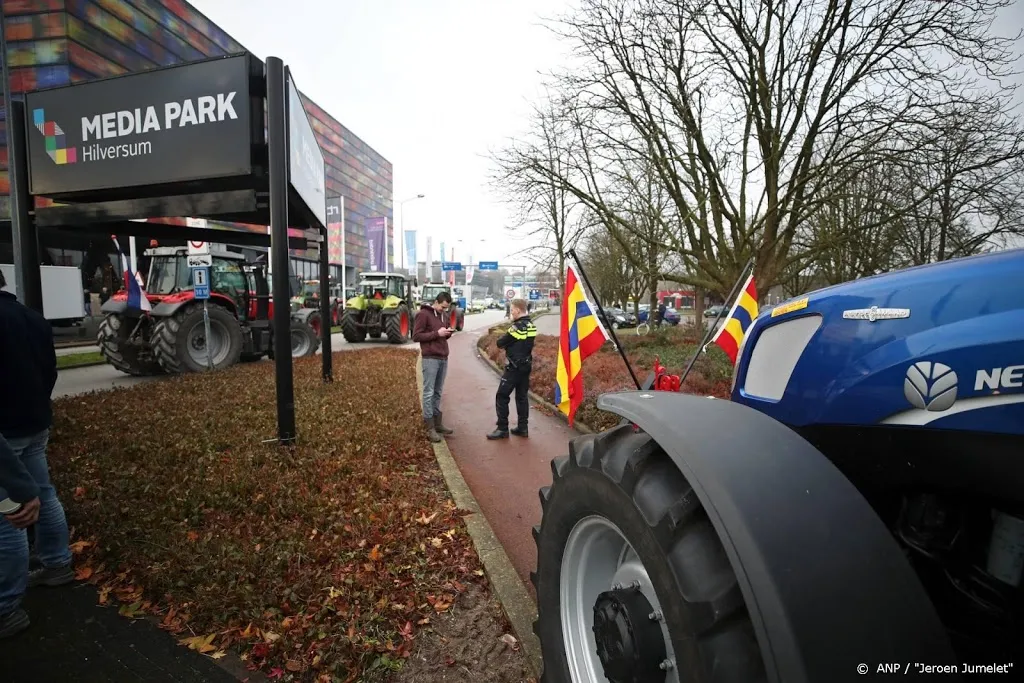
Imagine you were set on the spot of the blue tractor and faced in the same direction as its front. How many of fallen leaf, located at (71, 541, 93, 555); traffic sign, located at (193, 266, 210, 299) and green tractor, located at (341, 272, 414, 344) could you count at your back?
0

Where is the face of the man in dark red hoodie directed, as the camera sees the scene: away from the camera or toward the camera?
toward the camera

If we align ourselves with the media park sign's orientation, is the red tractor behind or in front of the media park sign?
behind

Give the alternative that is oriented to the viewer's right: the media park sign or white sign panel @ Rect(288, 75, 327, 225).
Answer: the white sign panel

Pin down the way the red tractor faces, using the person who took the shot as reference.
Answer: facing away from the viewer and to the right of the viewer

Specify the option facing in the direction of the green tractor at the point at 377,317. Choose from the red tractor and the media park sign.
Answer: the red tractor

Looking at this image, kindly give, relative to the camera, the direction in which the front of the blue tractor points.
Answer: facing away from the viewer and to the left of the viewer

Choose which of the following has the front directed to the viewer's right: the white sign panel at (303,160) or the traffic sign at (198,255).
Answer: the white sign panel

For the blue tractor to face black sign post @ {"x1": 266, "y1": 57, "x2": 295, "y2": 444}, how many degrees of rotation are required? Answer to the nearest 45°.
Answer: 0° — it already faces it

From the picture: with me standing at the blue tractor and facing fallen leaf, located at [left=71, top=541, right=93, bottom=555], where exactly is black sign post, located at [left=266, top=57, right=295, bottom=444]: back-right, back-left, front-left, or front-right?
front-right

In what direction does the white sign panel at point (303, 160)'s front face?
to the viewer's right

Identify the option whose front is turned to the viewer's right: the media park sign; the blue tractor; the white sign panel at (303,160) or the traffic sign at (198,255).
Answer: the white sign panel

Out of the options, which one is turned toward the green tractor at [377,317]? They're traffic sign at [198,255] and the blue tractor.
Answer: the blue tractor

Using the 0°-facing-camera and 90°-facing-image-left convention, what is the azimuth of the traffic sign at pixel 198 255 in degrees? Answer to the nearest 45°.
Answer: approximately 0°
